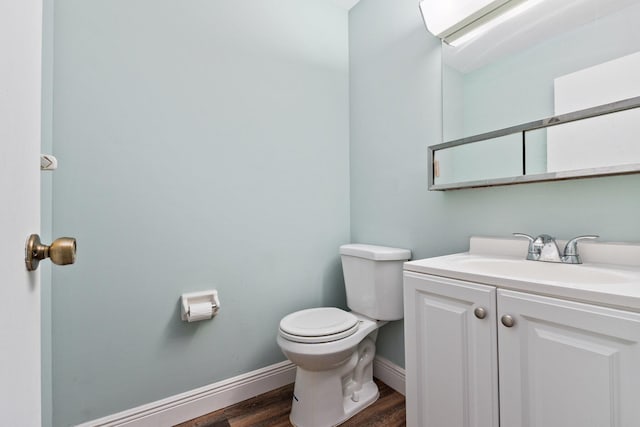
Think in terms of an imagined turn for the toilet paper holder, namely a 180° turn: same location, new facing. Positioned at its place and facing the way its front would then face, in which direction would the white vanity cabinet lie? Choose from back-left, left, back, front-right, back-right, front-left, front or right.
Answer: back-right

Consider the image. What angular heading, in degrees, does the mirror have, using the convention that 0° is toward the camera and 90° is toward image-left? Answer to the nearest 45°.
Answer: approximately 45°

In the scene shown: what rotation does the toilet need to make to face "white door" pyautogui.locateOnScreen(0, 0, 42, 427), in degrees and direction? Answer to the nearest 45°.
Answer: approximately 45° to its left

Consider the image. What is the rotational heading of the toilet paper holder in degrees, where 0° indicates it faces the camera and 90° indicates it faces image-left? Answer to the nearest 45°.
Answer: approximately 0°

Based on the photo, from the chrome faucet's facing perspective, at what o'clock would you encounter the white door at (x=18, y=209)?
The white door is roughly at 11 o'clock from the chrome faucet.

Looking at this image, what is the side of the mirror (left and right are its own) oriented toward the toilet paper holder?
front

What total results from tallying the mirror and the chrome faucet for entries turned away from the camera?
0

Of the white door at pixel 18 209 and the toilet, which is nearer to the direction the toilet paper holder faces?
the white door

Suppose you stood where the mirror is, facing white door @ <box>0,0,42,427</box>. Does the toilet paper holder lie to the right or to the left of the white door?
right

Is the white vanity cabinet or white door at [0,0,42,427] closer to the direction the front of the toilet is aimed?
the white door

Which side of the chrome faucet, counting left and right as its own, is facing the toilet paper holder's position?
front

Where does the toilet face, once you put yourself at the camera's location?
facing the viewer and to the left of the viewer
